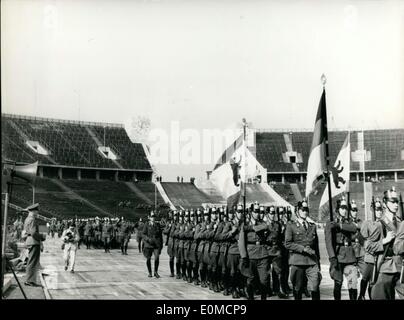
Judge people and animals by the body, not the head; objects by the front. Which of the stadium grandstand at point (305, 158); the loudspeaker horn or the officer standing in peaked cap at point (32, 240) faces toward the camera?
the stadium grandstand

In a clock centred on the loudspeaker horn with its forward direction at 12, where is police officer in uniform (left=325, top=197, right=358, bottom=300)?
The police officer in uniform is roughly at 1 o'clock from the loudspeaker horn.

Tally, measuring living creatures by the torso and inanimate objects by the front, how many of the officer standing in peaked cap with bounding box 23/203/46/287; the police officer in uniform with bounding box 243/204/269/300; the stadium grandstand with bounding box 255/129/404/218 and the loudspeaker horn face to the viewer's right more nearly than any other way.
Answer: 2

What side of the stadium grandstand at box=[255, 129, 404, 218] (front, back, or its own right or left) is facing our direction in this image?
front

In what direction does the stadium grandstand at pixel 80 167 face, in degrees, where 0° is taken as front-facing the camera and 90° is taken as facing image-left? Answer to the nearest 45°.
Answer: approximately 315°

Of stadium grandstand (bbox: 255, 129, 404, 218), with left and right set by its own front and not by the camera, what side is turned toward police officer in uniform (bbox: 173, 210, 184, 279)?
front

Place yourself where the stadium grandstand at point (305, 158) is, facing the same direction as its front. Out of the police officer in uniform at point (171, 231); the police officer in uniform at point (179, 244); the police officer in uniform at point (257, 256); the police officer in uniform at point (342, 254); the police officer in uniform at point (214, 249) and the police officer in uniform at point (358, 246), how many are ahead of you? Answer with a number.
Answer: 6

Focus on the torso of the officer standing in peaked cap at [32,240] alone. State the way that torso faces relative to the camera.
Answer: to the viewer's right

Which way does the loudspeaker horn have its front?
to the viewer's right
